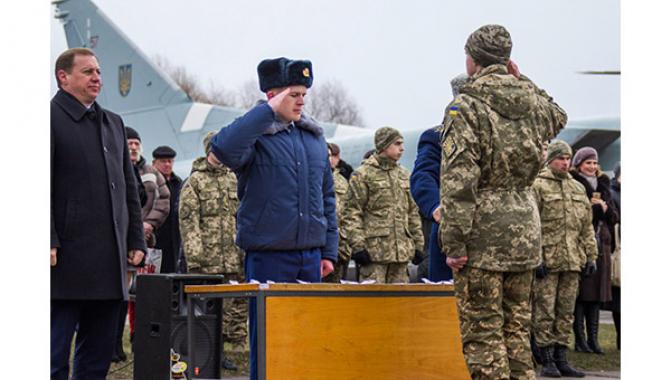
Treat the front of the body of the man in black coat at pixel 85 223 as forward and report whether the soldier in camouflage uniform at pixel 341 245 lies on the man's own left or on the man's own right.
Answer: on the man's own left

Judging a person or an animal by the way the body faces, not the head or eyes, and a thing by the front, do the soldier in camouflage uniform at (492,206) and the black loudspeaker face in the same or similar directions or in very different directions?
very different directions

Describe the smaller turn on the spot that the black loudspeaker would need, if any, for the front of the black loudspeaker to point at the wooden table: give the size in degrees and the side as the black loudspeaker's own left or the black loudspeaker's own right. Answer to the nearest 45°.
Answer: approximately 45° to the black loudspeaker's own left

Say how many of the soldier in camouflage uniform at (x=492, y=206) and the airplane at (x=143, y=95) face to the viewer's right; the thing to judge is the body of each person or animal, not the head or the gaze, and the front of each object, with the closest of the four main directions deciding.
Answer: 1

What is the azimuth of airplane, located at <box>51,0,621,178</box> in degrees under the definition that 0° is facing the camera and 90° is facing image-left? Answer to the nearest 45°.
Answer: approximately 270°

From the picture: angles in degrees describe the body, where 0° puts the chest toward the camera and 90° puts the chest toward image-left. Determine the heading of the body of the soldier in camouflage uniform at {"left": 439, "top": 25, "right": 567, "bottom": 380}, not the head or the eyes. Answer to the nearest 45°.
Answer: approximately 135°

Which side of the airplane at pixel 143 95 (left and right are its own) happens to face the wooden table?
right

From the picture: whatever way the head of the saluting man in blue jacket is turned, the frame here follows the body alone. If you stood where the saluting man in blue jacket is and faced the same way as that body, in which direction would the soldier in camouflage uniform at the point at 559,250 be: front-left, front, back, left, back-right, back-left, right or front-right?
left

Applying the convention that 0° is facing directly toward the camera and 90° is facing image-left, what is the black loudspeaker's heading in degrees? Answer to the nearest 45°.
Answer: approximately 315°
